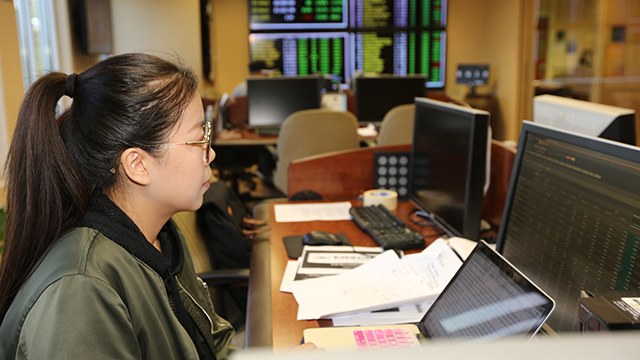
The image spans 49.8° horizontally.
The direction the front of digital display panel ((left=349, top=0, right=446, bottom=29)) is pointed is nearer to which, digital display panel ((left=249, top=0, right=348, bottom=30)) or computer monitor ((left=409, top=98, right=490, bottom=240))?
the computer monitor

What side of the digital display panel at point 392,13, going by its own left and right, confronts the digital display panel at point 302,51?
right

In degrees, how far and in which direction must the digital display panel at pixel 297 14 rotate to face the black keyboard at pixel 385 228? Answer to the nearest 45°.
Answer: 0° — it already faces it

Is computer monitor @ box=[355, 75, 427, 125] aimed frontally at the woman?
yes

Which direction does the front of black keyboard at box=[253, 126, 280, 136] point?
toward the camera

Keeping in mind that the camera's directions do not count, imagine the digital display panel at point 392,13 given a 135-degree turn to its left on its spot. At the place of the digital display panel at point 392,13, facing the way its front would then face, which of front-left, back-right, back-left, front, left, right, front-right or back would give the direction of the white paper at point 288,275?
back-right

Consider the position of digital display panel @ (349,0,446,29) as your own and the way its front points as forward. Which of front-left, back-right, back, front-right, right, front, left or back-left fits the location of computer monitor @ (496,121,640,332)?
front

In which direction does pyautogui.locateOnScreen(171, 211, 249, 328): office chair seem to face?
to the viewer's right

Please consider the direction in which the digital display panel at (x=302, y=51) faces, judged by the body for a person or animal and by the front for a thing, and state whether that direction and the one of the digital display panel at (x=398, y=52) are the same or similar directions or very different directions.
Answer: same or similar directions

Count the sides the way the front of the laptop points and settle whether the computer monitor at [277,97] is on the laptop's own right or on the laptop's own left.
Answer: on the laptop's own right

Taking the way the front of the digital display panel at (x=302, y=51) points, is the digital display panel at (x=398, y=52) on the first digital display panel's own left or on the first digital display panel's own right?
on the first digital display panel's own left

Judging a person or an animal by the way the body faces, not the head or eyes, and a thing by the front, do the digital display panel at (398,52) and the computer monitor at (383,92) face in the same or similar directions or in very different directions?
same or similar directions

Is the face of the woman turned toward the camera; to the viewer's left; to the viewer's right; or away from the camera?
to the viewer's right

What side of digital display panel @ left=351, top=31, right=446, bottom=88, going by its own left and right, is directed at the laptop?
front

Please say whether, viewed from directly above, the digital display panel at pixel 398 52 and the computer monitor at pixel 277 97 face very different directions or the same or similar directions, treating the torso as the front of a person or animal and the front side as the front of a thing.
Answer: same or similar directions

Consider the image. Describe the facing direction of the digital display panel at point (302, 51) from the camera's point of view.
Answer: facing the viewer

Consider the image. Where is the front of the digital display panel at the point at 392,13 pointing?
toward the camera

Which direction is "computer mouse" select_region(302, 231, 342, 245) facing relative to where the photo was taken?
to the viewer's right
